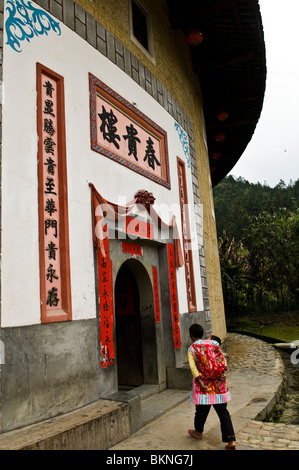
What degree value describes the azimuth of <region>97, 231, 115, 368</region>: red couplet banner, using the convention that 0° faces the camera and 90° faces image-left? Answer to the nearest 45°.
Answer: approximately 315°

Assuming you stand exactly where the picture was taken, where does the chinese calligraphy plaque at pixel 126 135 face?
facing the viewer and to the right of the viewer

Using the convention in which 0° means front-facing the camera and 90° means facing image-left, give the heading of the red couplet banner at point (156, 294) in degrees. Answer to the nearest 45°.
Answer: approximately 315°

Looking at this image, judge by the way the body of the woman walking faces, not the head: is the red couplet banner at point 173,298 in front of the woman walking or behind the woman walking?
in front

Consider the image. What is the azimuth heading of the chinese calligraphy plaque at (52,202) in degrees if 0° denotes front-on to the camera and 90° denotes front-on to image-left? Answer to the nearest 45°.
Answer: approximately 315°

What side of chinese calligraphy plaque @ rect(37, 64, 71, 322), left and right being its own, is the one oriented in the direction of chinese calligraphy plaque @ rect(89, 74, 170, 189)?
left

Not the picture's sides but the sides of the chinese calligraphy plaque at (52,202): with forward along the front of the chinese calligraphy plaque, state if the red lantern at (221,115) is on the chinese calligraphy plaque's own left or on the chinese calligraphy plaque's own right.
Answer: on the chinese calligraphy plaque's own left

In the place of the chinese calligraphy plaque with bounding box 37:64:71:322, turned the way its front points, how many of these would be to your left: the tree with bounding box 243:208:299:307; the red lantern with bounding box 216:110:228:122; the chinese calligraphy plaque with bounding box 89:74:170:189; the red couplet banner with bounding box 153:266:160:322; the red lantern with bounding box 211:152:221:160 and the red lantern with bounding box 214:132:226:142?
6

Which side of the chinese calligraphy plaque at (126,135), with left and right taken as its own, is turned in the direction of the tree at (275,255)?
left

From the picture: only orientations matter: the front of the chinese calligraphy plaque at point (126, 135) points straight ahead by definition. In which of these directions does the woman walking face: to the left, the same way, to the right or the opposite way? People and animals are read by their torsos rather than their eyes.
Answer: the opposite way
